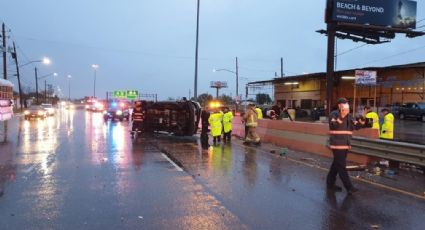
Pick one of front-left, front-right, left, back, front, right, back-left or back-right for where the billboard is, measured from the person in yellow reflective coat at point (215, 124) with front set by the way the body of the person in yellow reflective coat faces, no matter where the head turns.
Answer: front-right

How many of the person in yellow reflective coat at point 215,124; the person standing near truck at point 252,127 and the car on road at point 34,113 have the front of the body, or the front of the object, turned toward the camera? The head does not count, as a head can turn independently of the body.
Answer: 1

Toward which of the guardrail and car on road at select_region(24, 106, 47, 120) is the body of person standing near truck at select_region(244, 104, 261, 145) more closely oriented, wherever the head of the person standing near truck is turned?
the car on road

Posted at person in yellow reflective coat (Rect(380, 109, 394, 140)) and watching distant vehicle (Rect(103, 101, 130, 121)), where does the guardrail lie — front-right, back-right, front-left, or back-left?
back-left

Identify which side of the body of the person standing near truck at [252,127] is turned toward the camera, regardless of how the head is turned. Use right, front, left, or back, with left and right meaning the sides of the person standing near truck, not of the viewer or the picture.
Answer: back

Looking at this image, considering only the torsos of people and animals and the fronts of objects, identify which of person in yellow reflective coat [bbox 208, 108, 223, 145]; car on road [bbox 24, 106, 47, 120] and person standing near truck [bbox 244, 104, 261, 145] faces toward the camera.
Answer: the car on road

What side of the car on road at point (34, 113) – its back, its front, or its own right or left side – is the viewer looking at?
front

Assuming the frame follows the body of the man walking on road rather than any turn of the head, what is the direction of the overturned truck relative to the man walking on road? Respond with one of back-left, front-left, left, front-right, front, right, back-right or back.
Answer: back

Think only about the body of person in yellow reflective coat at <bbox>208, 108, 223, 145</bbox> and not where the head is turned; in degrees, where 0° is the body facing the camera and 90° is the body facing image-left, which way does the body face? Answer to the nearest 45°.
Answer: approximately 180°
